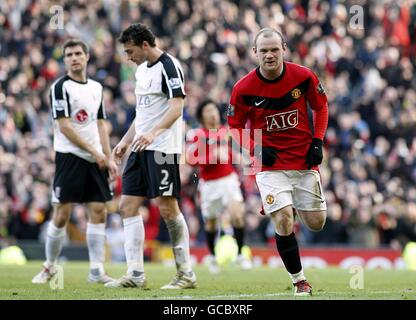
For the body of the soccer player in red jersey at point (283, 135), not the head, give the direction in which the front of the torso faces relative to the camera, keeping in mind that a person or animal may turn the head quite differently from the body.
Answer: toward the camera

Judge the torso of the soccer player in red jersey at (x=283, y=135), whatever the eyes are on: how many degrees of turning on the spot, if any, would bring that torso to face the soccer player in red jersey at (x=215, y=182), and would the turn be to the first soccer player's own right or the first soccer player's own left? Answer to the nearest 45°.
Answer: approximately 180°
